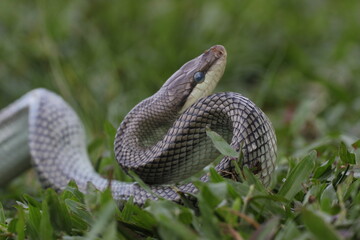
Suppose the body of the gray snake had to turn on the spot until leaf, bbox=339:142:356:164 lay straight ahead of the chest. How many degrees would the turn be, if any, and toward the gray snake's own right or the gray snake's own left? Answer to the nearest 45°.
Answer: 0° — it already faces it

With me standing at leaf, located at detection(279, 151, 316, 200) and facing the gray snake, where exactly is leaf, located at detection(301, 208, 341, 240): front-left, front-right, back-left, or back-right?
back-left

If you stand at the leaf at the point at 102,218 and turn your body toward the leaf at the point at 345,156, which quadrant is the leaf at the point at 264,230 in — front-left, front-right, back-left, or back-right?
front-right

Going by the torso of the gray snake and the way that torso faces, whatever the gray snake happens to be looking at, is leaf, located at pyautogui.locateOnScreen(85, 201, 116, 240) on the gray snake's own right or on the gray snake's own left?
on the gray snake's own right

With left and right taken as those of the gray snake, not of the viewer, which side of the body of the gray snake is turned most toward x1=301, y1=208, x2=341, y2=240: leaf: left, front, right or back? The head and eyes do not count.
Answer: front

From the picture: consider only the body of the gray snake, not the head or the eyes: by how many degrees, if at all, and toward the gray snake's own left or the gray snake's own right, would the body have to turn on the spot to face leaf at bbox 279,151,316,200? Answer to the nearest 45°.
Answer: approximately 45° to the gray snake's own right

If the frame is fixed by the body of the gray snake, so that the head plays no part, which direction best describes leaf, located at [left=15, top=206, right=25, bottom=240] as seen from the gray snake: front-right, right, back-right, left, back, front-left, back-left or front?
back-right

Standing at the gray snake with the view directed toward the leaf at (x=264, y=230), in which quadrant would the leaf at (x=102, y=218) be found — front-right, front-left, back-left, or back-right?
front-right

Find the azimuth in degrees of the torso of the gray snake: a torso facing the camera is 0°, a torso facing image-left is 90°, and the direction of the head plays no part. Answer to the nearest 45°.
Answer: approximately 270°
